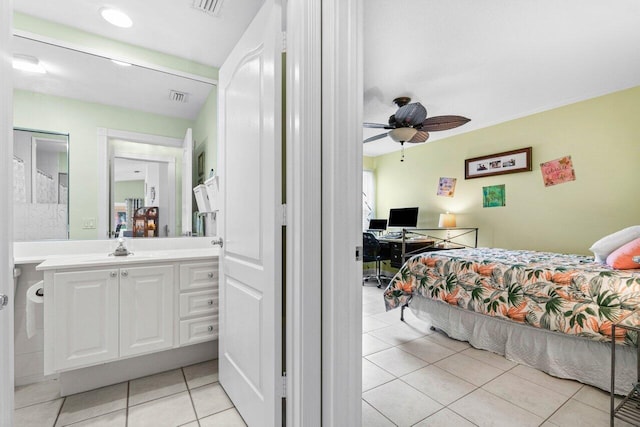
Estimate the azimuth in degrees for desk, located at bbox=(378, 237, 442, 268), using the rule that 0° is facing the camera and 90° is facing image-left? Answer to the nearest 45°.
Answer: approximately 45°

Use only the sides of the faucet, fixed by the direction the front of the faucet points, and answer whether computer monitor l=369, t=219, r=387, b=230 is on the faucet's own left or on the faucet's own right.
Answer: on the faucet's own left

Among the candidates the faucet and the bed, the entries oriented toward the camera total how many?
1

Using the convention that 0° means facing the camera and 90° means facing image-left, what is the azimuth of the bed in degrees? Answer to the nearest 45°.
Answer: approximately 135°

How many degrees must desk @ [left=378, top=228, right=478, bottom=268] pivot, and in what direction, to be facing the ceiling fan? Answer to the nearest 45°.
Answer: approximately 45° to its left
